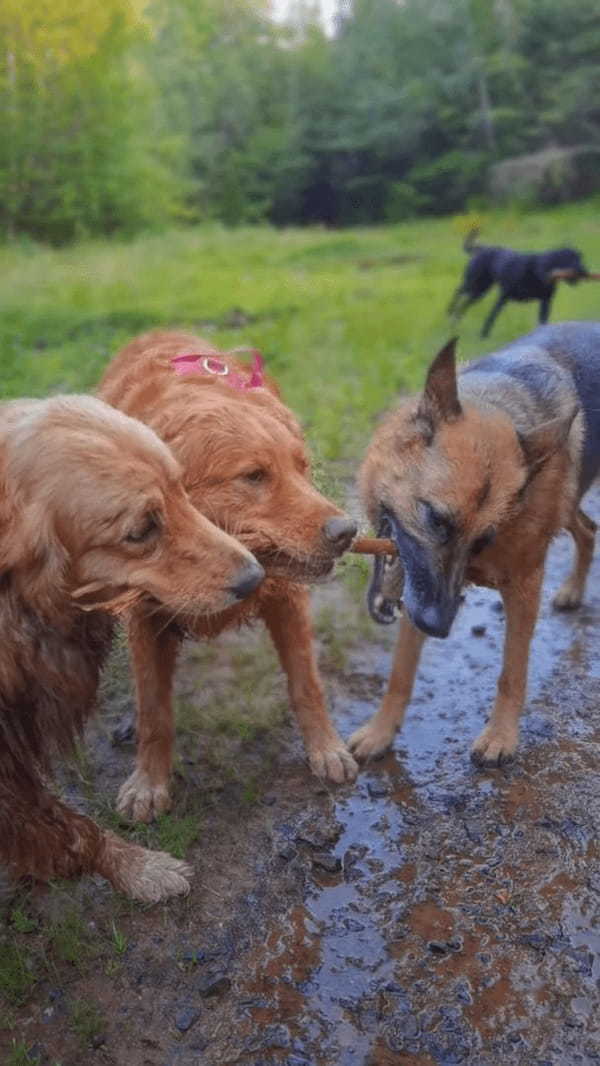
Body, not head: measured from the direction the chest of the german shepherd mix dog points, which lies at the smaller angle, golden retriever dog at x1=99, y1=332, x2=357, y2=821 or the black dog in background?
the golden retriever dog

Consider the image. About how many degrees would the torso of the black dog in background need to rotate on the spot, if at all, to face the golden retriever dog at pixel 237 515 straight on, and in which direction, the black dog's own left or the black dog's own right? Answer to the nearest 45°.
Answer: approximately 90° to the black dog's own right

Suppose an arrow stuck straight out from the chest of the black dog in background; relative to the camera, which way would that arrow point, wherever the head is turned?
to the viewer's right

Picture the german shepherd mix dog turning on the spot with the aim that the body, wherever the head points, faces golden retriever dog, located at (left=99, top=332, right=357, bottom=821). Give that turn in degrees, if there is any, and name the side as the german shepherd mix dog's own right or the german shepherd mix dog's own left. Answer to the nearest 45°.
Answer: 0° — it already faces it

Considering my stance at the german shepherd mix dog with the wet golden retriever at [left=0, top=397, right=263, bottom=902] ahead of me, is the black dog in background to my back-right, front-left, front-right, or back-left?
back-right

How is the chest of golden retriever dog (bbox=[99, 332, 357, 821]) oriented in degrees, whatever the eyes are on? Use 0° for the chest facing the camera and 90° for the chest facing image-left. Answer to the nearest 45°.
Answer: approximately 315°

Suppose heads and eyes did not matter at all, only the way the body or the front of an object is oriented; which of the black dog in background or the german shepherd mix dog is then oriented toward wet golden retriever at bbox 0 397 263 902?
the german shepherd mix dog

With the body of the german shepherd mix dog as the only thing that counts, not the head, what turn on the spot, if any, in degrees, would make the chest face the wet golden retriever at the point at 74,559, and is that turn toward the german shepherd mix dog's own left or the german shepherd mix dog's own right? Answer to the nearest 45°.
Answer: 0° — it already faces it

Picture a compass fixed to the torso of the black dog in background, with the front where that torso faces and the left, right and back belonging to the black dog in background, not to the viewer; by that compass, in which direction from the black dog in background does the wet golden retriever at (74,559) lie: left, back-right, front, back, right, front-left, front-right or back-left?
right

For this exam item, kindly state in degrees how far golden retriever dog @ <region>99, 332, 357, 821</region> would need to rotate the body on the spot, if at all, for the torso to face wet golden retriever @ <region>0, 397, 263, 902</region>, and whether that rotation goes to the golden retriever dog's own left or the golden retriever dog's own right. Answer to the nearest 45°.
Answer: approximately 90° to the golden retriever dog's own right

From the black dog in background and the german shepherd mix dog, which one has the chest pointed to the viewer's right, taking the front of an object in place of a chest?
the black dog in background

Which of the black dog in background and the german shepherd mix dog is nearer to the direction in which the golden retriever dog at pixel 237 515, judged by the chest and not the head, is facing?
the german shepherd mix dog

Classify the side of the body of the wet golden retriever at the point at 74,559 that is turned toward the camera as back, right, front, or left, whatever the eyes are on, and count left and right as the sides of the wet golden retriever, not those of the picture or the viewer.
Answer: right

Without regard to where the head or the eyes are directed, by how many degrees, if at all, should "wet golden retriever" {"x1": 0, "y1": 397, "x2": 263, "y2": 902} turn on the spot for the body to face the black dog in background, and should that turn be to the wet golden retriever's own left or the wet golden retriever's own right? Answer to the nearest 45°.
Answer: approximately 45° to the wet golden retriever's own left

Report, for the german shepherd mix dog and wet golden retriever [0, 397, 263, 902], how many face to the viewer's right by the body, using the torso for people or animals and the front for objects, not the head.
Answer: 1

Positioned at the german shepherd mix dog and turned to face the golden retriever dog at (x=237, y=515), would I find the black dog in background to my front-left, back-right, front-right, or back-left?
back-right
